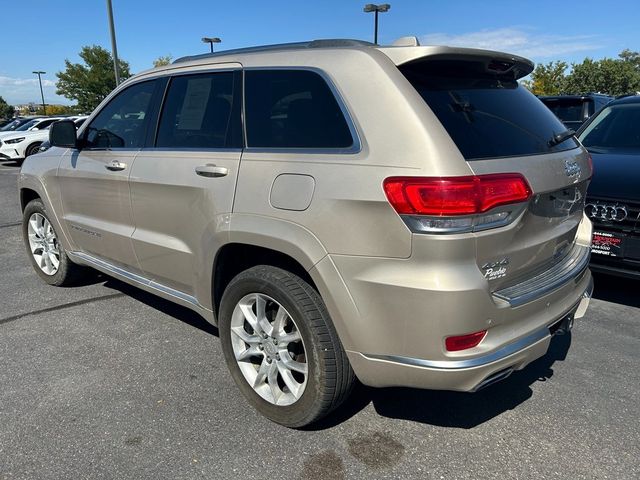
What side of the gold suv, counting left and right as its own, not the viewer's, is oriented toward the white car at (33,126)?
front

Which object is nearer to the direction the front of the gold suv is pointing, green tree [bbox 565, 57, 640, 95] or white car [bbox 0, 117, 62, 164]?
the white car

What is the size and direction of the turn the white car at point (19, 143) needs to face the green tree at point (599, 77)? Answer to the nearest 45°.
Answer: approximately 135° to its left

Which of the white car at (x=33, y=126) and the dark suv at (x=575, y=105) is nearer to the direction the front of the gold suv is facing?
the white car

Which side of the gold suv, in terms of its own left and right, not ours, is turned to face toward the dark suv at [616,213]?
right

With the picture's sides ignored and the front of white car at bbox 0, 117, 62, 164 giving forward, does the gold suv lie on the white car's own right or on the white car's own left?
on the white car's own left

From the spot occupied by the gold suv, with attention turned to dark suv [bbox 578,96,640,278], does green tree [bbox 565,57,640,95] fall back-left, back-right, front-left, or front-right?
front-left

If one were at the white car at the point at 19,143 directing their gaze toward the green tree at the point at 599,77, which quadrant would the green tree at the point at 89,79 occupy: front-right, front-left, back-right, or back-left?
front-left

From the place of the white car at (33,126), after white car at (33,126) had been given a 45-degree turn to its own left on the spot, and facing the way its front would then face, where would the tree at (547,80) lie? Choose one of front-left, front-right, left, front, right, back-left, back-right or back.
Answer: left

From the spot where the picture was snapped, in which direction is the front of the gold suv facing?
facing away from the viewer and to the left of the viewer

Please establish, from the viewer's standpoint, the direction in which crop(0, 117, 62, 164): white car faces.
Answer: facing the viewer and to the left of the viewer

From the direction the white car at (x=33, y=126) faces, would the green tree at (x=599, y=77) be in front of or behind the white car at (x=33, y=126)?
behind
